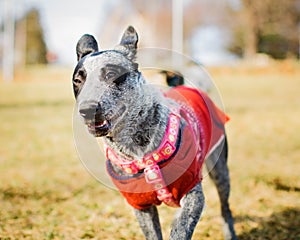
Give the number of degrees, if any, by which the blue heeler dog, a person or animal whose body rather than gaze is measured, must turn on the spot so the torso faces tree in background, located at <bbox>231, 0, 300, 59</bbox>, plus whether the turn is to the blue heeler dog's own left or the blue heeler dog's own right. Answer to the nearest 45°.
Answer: approximately 135° to the blue heeler dog's own right

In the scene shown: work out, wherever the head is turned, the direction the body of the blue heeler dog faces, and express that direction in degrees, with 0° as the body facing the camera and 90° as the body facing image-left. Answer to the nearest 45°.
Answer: approximately 45°

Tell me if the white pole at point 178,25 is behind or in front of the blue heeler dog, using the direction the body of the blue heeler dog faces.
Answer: behind

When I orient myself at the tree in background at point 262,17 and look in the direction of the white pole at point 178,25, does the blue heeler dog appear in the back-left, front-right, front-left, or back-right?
front-left
